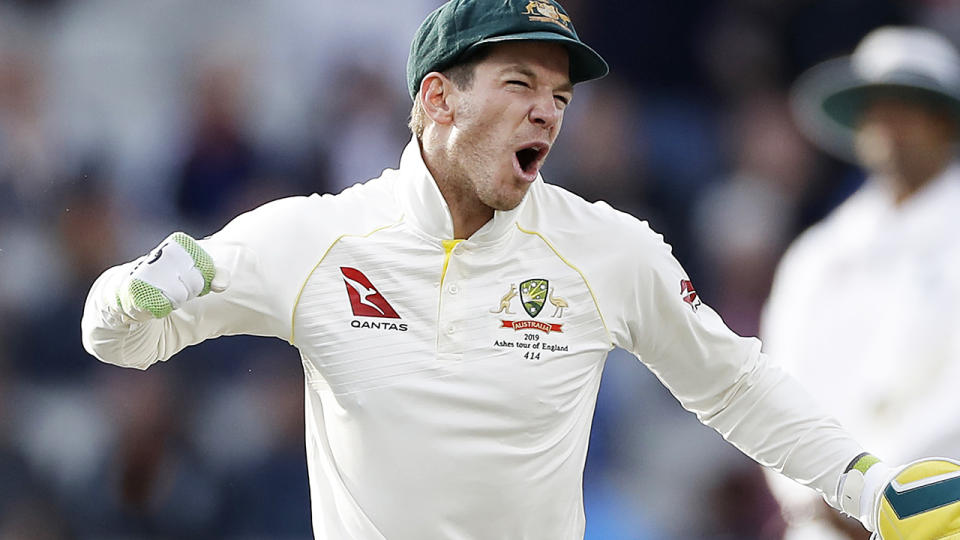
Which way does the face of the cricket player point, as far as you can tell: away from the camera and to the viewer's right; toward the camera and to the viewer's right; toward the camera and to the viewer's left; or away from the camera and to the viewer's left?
toward the camera and to the viewer's right

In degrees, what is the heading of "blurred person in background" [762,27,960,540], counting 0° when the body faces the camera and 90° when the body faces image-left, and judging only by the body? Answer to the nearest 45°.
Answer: approximately 0°

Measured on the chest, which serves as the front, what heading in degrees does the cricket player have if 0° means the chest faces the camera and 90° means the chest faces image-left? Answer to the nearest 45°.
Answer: approximately 0°

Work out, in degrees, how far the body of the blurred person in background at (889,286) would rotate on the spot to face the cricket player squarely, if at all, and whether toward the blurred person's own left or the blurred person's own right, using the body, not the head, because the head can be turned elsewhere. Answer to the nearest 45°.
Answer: approximately 45° to the blurred person's own right

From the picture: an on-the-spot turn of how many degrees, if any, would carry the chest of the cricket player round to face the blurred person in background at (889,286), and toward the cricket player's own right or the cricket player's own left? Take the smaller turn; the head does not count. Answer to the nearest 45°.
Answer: approximately 135° to the cricket player's own left

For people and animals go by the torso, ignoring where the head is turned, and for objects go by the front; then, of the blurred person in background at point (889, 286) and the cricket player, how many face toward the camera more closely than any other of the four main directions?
2
